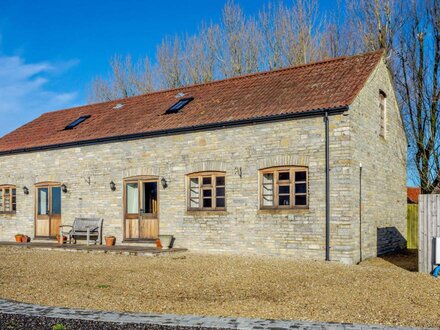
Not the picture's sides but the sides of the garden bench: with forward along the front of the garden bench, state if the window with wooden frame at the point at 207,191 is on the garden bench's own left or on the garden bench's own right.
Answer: on the garden bench's own left

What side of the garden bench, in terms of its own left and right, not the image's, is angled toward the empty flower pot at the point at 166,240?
left

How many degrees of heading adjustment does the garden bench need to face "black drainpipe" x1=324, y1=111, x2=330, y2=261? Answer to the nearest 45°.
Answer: approximately 90° to its left

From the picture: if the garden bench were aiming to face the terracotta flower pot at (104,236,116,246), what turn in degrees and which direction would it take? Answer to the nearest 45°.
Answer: approximately 90° to its left

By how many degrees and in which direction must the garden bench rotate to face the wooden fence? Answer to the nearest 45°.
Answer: approximately 135° to its left

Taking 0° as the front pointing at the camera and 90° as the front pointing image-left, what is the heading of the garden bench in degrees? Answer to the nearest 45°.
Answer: approximately 45°

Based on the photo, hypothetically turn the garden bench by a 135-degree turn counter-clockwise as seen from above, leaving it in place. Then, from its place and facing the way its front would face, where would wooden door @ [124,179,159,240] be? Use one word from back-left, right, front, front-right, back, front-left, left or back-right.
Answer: front-right

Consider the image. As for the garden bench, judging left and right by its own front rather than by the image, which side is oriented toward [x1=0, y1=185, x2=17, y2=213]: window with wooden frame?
right

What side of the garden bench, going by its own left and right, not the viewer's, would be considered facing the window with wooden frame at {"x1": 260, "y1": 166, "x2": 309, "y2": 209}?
left
